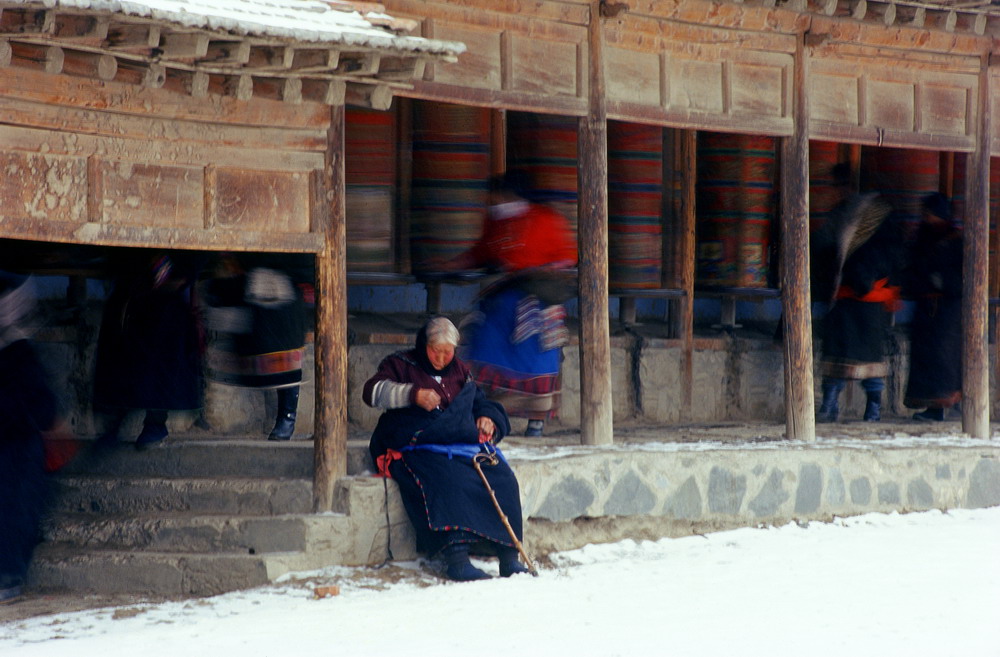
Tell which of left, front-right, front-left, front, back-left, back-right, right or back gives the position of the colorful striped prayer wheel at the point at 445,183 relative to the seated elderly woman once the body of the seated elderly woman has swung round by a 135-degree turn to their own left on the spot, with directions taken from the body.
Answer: front

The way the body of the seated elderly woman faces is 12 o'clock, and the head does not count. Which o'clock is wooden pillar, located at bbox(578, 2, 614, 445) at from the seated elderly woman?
The wooden pillar is roughly at 9 o'clock from the seated elderly woman.

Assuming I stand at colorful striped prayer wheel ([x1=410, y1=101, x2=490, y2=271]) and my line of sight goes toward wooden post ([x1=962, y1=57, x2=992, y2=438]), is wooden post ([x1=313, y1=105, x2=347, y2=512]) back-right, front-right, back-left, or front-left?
back-right

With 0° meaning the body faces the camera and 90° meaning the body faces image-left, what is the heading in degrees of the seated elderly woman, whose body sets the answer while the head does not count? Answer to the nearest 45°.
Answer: approximately 315°

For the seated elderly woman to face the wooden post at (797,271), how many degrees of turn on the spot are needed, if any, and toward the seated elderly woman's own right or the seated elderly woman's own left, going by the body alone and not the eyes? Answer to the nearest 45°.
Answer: approximately 90° to the seated elderly woman's own left

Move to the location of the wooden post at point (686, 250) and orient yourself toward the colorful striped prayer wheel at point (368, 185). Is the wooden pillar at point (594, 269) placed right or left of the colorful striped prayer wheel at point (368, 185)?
left
